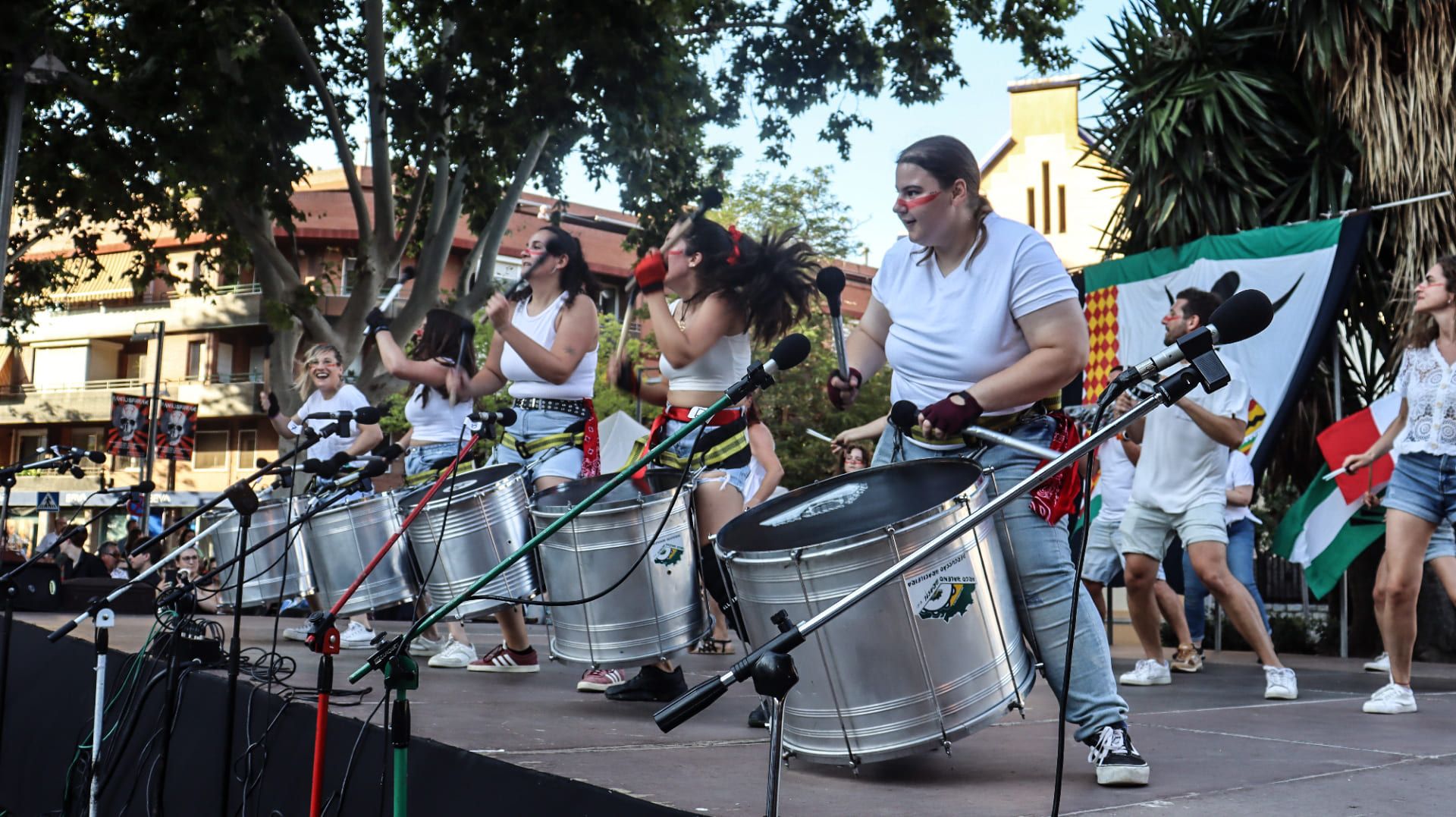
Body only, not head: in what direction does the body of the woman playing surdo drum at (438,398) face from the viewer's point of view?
to the viewer's left

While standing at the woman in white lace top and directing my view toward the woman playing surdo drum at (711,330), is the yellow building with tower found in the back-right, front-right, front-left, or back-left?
back-right

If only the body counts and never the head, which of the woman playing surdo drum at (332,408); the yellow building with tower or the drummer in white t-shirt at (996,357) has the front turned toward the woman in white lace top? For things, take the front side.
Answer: the yellow building with tower

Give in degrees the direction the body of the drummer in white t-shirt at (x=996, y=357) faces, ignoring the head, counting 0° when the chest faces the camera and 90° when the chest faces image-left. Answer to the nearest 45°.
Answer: approximately 45°

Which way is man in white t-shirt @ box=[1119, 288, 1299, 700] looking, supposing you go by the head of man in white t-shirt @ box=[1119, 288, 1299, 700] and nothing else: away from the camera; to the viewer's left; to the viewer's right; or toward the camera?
to the viewer's left

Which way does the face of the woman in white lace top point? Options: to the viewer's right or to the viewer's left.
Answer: to the viewer's left

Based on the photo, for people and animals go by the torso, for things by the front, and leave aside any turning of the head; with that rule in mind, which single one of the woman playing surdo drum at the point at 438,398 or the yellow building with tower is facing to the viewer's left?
the woman playing surdo drum

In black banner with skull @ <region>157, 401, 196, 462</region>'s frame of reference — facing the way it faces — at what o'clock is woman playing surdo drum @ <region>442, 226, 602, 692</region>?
The woman playing surdo drum is roughly at 12 o'clock from the black banner with skull.

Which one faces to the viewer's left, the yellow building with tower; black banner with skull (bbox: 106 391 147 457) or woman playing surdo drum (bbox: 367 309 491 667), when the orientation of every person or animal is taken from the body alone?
the woman playing surdo drum

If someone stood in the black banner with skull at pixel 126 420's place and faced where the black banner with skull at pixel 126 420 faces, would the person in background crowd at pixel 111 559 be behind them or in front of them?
in front
